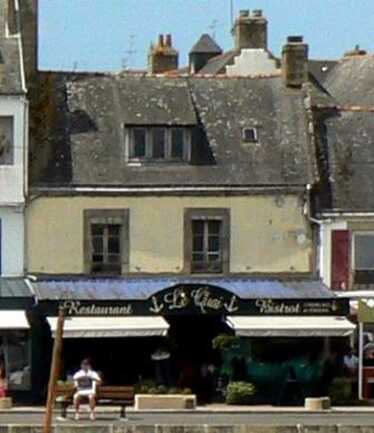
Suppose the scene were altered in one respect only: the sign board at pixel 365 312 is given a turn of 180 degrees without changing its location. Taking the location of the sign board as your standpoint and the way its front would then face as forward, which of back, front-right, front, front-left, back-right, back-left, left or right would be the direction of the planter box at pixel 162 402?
back-left

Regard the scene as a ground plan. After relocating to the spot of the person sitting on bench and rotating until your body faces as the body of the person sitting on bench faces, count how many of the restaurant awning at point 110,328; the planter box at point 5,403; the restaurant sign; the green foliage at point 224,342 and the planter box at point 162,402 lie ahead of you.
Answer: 0

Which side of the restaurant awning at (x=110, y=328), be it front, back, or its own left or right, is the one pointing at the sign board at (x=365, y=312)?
left

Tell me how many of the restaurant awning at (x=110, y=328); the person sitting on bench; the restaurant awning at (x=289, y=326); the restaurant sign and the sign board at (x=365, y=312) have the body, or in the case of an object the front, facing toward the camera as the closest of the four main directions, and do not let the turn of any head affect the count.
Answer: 5

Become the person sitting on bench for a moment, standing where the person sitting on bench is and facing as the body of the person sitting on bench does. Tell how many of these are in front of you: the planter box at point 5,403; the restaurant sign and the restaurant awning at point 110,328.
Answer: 0

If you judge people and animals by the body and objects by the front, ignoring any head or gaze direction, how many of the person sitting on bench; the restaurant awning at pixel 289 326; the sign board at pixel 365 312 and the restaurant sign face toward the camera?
4

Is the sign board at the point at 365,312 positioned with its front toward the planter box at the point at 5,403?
no

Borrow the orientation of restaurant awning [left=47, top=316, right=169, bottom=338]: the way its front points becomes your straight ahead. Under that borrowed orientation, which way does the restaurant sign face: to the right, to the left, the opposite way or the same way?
the same way

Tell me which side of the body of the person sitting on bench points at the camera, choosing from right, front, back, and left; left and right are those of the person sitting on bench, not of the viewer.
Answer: front

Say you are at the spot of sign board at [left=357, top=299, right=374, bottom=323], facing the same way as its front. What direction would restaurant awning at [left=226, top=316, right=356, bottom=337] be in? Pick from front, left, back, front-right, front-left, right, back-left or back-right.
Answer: front-right

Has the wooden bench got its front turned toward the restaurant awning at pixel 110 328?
no

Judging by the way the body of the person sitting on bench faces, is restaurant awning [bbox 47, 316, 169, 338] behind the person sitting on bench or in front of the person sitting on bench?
behind

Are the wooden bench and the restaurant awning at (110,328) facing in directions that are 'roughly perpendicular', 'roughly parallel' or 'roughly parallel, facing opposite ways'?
roughly parallel

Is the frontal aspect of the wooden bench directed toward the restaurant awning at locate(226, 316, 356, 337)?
no

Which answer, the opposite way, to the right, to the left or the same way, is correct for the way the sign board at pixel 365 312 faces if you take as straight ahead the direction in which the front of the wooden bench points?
the same way

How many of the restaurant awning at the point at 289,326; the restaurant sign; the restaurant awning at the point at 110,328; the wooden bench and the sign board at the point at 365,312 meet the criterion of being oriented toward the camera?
5

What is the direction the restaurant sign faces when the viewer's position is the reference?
facing the viewer
